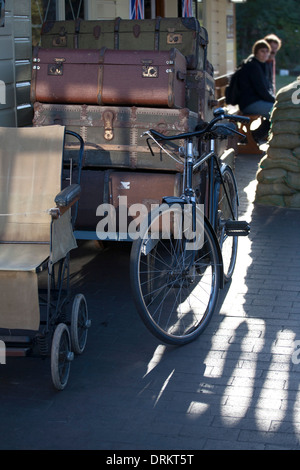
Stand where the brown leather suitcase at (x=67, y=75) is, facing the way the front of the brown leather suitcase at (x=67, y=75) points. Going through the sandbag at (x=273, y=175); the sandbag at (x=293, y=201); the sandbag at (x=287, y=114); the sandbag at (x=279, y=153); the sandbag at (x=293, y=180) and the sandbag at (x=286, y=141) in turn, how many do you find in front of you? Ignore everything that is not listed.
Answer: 0

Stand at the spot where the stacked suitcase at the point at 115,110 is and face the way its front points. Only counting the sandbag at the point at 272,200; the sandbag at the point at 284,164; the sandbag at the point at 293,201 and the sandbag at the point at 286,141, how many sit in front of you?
0

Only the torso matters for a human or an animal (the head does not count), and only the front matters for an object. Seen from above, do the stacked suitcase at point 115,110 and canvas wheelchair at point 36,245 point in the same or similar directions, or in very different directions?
same or similar directions

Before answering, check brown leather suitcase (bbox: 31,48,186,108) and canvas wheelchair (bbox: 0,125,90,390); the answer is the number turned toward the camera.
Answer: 2

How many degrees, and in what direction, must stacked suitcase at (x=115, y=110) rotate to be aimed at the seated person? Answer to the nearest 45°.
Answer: approximately 180°

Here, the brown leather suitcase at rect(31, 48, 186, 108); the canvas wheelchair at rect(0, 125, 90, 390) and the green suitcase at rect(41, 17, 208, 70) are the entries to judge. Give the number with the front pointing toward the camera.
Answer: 3

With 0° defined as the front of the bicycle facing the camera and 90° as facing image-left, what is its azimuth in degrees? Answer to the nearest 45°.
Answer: approximately 45°

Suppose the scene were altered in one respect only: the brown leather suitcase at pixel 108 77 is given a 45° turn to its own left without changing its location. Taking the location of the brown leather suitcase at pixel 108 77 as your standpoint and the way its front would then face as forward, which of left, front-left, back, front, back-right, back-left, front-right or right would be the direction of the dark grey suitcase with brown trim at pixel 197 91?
left

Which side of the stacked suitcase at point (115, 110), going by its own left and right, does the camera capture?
front

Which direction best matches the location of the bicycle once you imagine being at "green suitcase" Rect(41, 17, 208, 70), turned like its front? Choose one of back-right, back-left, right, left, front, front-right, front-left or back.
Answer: front

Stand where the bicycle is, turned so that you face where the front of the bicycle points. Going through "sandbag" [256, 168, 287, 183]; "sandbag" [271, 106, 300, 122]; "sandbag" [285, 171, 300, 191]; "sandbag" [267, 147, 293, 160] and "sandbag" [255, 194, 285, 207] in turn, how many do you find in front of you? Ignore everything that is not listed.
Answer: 0

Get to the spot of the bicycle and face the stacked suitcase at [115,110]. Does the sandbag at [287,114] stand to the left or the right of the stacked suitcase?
right

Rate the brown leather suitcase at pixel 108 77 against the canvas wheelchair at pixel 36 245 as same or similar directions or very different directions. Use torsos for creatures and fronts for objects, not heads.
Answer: same or similar directions

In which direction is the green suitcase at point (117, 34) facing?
toward the camera

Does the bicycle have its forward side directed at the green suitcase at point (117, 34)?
no

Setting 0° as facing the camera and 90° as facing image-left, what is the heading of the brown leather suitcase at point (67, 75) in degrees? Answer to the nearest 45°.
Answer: approximately 0°
